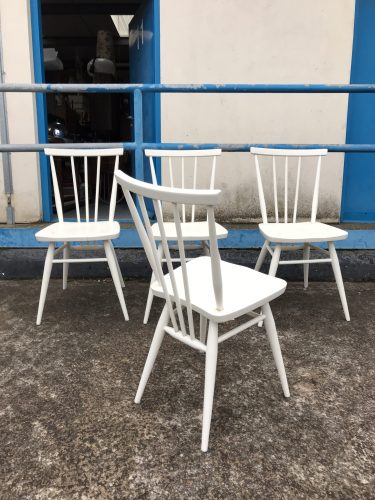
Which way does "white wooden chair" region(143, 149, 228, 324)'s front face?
toward the camera

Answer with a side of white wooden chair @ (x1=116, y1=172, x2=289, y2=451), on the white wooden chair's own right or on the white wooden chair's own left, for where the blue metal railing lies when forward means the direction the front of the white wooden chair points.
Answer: on the white wooden chair's own left
